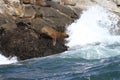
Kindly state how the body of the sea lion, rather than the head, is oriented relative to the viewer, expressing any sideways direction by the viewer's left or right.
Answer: facing to the right of the viewer
